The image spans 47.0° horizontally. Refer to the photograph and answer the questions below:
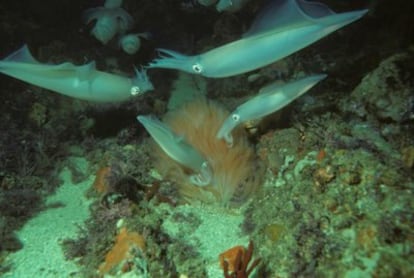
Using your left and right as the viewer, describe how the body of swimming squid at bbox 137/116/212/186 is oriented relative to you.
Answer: facing to the right of the viewer

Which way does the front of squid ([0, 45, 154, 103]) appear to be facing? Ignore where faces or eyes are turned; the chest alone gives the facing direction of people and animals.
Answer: to the viewer's right

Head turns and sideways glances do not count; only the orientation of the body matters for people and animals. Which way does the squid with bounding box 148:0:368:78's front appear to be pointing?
to the viewer's left

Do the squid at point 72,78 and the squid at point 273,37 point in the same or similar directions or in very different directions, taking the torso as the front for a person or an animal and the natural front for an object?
very different directions

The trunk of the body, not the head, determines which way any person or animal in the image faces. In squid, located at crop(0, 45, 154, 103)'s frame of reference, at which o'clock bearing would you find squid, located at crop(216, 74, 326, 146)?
squid, located at crop(216, 74, 326, 146) is roughly at 1 o'clock from squid, located at crop(0, 45, 154, 103).

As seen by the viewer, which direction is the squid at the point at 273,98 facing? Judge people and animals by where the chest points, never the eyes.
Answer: to the viewer's left

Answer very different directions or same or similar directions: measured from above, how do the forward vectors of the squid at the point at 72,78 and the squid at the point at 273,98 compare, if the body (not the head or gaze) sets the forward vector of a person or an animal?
very different directions

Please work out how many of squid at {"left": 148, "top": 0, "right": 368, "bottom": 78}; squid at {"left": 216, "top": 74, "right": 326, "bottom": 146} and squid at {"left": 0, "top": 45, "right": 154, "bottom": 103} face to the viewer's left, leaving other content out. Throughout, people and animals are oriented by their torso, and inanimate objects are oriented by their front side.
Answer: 2

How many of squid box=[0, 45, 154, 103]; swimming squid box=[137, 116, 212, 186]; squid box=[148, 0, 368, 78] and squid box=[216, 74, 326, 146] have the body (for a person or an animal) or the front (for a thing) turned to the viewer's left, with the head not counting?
2

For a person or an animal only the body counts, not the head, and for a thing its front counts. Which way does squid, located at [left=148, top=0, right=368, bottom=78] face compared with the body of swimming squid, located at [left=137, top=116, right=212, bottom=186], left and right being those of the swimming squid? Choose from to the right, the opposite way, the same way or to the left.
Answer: the opposite way
